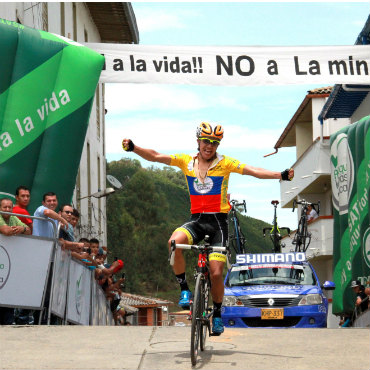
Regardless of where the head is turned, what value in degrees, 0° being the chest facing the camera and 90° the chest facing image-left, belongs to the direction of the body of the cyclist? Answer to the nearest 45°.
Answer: approximately 0°

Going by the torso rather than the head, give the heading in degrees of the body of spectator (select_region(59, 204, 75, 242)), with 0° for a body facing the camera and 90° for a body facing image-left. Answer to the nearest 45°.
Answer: approximately 315°

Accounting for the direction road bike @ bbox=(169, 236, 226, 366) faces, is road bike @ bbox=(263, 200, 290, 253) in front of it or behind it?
behind

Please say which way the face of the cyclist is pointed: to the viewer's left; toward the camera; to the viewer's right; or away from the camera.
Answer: toward the camera

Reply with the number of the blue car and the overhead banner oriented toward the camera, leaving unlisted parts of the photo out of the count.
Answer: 2

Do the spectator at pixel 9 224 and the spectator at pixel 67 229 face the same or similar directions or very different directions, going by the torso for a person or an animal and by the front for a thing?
same or similar directions

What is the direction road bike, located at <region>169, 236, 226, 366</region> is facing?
toward the camera

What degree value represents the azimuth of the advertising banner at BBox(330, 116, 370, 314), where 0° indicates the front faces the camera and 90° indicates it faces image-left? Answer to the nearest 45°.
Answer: approximately 45°

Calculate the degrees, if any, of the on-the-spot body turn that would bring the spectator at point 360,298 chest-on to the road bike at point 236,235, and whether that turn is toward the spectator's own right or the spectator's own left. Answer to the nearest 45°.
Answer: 0° — they already face it

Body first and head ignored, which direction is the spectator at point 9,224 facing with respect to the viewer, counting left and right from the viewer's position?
facing the viewer and to the right of the viewer

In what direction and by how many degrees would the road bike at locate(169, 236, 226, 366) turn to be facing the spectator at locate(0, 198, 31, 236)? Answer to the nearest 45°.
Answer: approximately 135° to its right

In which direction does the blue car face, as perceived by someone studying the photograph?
facing the viewer

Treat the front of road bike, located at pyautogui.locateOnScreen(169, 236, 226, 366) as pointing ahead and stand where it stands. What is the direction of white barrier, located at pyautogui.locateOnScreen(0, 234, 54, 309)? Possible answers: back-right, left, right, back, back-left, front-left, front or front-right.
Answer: back-right
